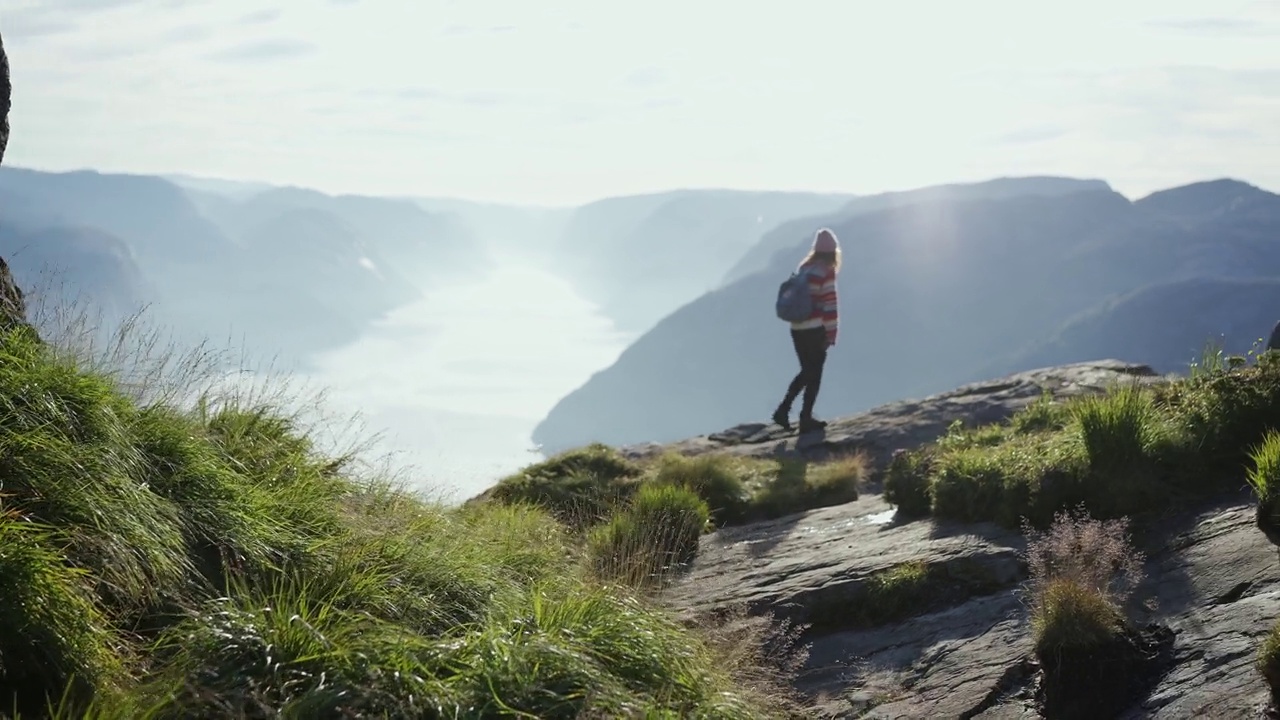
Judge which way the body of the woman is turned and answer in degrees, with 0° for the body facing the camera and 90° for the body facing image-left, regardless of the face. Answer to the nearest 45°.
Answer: approximately 270°

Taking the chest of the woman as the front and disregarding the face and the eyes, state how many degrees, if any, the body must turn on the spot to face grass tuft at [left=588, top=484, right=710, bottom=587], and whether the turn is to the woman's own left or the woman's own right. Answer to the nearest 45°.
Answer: approximately 90° to the woman's own right

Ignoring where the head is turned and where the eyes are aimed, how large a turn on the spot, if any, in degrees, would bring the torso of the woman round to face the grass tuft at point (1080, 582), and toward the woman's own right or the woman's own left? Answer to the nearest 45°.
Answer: approximately 90° to the woman's own right
